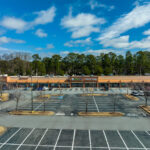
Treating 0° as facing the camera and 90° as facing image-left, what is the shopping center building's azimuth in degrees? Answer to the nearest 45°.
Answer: approximately 0°
